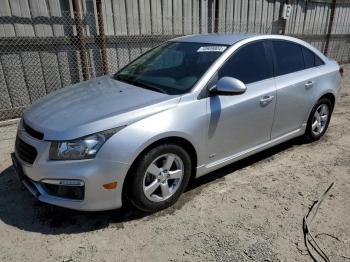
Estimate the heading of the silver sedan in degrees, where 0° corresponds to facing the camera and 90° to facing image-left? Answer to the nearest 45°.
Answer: approximately 45°

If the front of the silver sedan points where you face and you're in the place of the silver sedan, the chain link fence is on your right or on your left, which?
on your right
